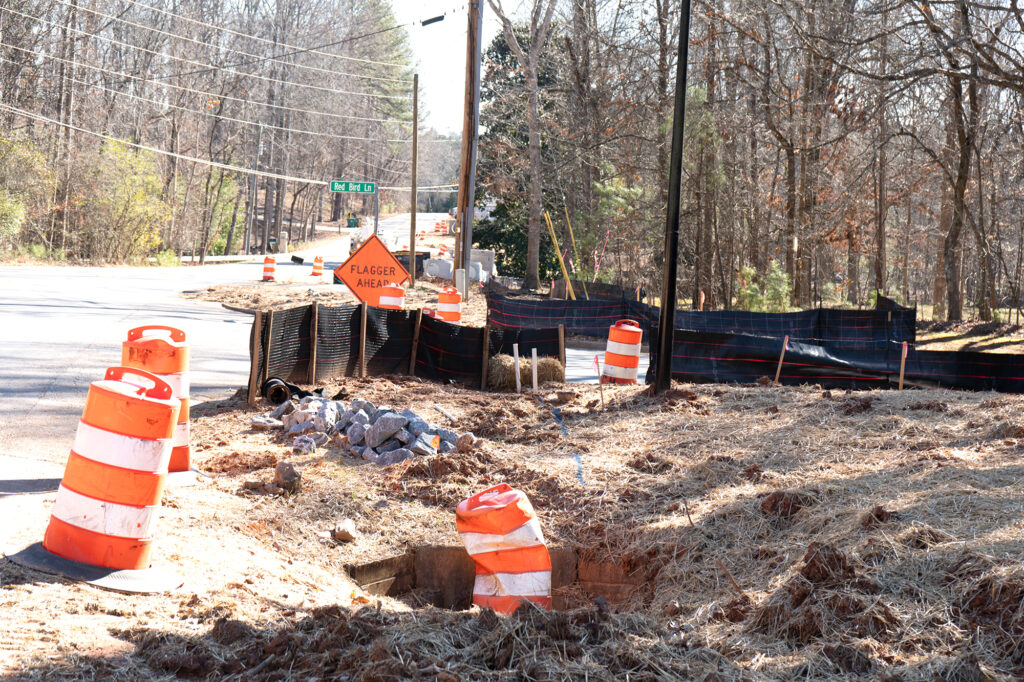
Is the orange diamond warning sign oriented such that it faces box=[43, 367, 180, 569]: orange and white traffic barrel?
yes

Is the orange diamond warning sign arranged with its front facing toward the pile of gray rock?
yes

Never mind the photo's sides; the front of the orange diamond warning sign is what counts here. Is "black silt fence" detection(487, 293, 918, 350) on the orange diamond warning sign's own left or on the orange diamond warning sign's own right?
on the orange diamond warning sign's own left

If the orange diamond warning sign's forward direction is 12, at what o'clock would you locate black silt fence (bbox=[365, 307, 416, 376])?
The black silt fence is roughly at 12 o'clock from the orange diamond warning sign.

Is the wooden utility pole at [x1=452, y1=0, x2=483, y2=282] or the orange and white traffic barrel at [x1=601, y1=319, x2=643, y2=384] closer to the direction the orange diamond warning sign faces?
the orange and white traffic barrel

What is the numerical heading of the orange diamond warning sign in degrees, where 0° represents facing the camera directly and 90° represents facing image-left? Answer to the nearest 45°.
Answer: approximately 0°

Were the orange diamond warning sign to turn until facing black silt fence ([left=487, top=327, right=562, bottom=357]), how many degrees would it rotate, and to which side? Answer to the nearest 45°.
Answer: approximately 45° to its left

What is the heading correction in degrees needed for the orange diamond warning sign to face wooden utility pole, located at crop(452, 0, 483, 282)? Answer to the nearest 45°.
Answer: approximately 180°

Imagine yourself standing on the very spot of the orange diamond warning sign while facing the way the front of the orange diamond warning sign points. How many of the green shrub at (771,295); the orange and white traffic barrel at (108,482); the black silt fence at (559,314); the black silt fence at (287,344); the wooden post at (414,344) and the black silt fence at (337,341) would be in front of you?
4

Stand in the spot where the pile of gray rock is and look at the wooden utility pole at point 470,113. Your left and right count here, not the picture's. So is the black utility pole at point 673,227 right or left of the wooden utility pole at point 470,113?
right

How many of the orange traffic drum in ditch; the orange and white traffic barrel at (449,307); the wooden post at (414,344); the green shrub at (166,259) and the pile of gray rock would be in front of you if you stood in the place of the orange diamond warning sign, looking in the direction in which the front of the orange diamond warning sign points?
3
